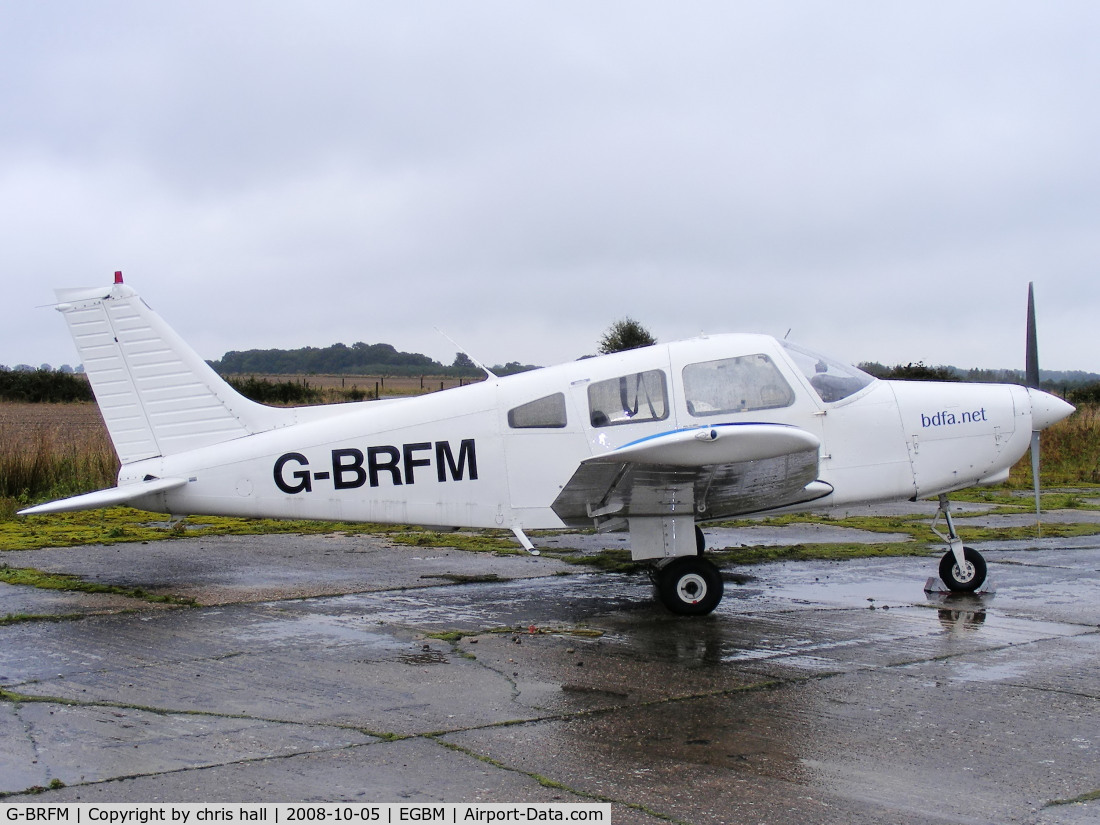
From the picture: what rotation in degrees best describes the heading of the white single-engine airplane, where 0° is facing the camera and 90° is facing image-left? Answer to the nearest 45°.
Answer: approximately 270°
